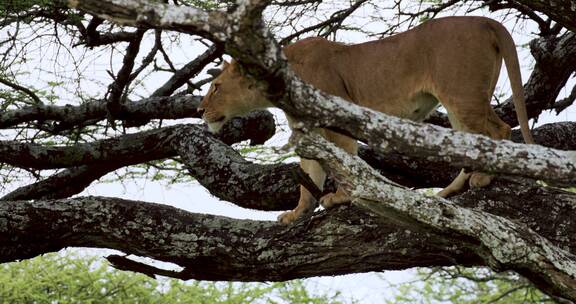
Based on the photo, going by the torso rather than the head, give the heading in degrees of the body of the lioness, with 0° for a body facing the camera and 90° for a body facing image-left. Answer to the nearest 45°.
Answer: approximately 90°
